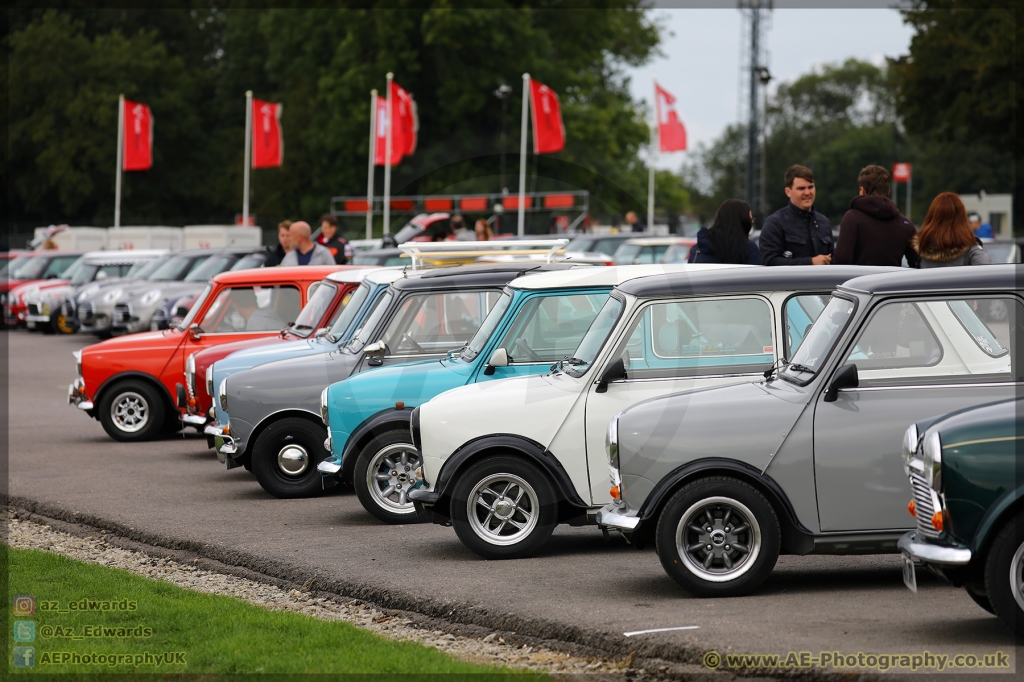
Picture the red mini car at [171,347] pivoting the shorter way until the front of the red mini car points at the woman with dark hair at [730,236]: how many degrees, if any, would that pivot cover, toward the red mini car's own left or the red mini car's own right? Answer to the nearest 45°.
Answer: approximately 135° to the red mini car's own left

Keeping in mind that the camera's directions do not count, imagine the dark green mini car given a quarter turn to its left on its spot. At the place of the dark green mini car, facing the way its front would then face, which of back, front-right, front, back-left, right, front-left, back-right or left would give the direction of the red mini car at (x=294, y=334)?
back-right

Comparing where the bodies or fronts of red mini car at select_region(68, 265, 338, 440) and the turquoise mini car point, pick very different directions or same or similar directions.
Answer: same or similar directions

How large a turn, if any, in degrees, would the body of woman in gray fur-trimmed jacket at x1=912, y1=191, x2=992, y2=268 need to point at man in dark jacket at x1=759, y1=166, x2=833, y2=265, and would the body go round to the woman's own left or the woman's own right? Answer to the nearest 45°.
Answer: approximately 90° to the woman's own left

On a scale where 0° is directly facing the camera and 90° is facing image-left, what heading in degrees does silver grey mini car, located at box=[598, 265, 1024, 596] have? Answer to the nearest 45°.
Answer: approximately 90°

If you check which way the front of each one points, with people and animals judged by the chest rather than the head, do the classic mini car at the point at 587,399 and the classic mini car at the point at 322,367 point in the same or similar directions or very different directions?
same or similar directions

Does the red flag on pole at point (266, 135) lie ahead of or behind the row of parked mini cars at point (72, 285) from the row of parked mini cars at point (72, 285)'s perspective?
behind

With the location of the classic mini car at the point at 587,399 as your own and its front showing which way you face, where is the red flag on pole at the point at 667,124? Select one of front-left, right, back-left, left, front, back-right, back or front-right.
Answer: right

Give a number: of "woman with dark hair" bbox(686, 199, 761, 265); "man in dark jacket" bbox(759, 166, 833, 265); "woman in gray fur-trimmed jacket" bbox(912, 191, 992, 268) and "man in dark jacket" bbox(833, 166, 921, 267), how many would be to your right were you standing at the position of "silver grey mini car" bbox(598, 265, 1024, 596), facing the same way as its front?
4

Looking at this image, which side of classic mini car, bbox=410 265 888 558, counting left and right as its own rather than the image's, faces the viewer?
left

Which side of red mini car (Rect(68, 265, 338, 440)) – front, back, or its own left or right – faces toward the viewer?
left

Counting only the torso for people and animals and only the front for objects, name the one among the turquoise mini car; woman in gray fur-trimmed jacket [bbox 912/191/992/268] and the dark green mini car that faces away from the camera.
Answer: the woman in gray fur-trimmed jacket

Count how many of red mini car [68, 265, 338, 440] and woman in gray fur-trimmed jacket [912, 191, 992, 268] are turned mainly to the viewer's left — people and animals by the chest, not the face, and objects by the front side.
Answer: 1

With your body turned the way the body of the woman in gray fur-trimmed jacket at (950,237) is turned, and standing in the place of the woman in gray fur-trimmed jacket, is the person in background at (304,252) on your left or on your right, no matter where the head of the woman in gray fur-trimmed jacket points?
on your left

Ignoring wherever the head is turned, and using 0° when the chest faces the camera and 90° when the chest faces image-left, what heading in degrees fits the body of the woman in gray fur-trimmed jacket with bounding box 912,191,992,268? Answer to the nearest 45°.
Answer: approximately 180°

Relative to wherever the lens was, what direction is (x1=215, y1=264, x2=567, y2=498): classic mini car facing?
facing to the left of the viewer
